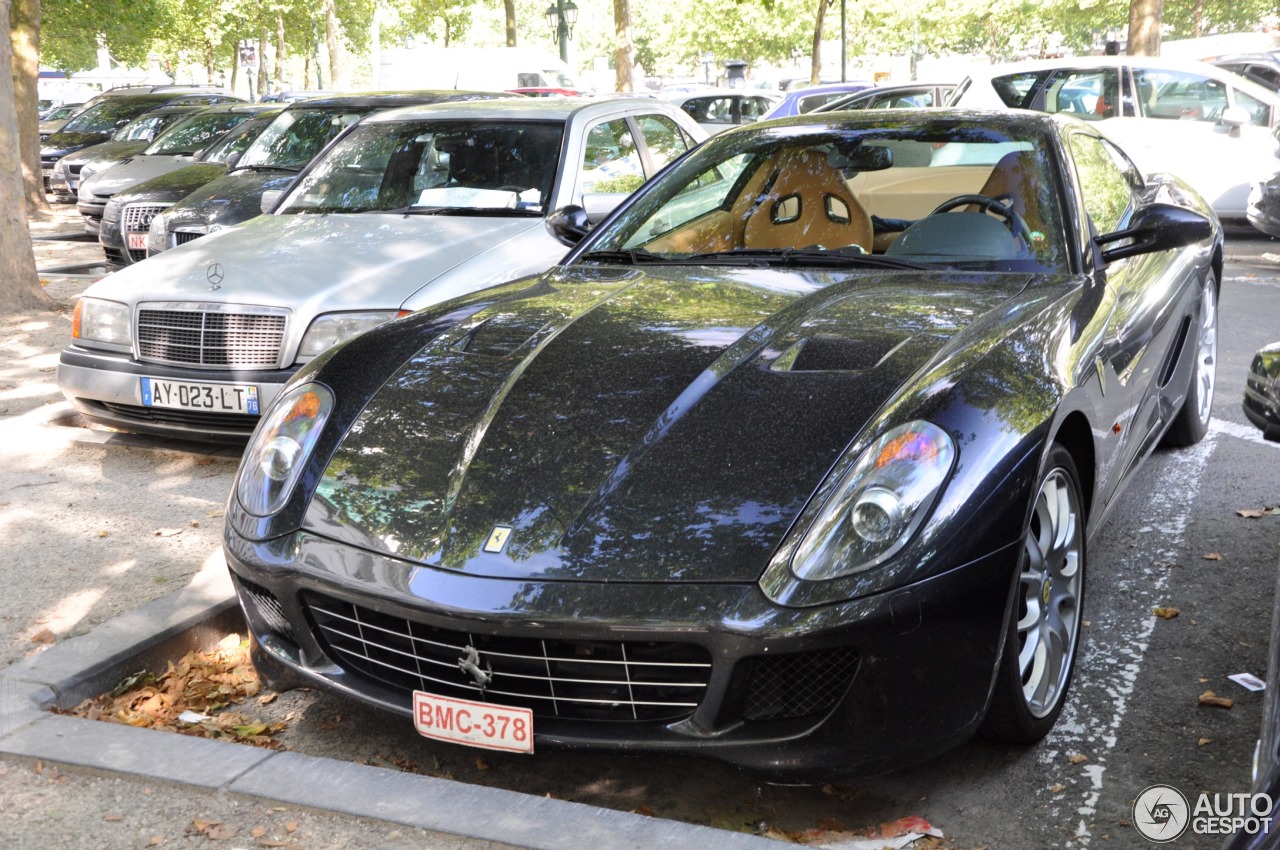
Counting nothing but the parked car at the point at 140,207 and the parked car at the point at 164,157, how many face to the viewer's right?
0

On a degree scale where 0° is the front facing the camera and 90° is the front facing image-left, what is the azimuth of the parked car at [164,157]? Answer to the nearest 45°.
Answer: approximately 45°

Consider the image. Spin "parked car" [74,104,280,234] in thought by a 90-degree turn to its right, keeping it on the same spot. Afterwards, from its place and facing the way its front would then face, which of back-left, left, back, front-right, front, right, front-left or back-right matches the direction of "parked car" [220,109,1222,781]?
back-left

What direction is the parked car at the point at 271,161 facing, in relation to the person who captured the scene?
facing the viewer and to the left of the viewer

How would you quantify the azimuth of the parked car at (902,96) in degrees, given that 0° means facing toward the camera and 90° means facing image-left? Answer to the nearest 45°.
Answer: approximately 90°

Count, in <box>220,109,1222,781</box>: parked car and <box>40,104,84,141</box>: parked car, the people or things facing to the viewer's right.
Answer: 0

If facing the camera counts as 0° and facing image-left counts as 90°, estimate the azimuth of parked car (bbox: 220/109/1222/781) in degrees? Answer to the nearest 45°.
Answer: approximately 45°

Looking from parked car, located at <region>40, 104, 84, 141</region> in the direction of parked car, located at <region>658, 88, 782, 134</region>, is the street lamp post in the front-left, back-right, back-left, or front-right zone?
front-left

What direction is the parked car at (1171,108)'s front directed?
to the viewer's right

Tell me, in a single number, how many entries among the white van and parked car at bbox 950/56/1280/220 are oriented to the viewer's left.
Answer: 0
